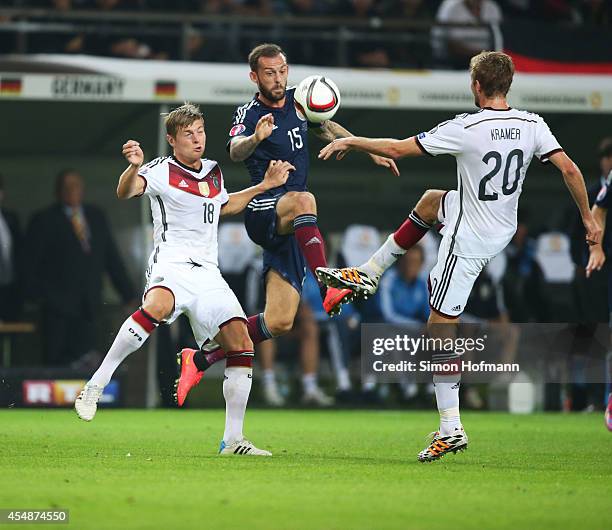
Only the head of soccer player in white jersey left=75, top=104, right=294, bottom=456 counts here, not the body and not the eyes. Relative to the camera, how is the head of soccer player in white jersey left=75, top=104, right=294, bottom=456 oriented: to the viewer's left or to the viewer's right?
to the viewer's right

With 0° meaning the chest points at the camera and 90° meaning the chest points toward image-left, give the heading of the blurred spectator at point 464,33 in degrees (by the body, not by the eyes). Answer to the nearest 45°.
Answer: approximately 0°

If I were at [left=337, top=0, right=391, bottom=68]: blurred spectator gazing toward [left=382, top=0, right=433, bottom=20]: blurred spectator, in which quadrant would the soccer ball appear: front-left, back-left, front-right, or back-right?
back-right

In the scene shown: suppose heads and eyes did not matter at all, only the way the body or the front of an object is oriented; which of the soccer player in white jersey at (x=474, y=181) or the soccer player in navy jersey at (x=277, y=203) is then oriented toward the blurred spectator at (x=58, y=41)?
the soccer player in white jersey

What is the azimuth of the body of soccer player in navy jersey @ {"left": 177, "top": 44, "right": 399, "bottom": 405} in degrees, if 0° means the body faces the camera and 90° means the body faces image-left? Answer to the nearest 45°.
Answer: approximately 315°

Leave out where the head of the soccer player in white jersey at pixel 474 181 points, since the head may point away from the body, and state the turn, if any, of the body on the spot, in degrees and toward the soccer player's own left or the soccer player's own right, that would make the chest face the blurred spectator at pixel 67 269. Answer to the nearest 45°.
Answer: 0° — they already face them

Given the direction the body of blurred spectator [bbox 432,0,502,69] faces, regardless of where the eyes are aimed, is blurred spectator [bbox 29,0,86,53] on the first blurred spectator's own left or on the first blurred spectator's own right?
on the first blurred spectator's own right

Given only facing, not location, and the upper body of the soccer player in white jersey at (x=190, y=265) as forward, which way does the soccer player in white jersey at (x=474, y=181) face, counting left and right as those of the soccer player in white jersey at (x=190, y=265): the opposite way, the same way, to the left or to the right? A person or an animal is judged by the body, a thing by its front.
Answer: the opposite way

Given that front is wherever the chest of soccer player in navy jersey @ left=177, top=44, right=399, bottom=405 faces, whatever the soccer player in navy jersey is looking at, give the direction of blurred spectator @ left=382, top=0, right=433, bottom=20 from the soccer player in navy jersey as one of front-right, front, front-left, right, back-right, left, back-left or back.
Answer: back-left

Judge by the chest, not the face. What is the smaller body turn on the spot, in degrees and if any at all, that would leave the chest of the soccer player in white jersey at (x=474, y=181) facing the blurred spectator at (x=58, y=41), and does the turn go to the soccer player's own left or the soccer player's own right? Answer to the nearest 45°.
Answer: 0° — they already face them

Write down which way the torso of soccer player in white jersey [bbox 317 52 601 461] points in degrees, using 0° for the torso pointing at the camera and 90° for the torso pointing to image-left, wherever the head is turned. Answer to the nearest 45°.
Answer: approximately 135°

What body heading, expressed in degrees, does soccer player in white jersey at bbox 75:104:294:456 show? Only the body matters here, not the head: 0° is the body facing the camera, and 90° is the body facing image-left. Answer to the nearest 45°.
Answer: approximately 315°

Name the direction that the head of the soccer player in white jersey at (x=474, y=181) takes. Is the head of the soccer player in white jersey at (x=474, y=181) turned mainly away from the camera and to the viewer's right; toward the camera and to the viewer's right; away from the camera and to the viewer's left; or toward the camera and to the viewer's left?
away from the camera and to the viewer's left
